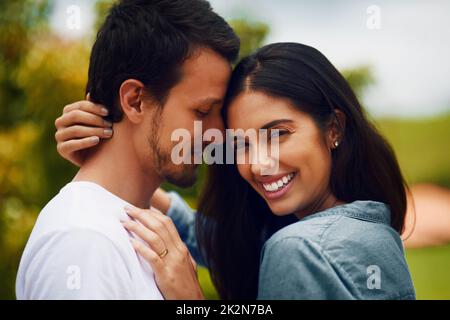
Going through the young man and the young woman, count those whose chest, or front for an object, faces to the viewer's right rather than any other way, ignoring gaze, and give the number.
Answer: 1

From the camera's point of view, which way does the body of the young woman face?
to the viewer's left

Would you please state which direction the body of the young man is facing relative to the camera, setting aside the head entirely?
to the viewer's right

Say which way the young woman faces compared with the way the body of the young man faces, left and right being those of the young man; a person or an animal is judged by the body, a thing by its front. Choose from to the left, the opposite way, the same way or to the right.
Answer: the opposite way
